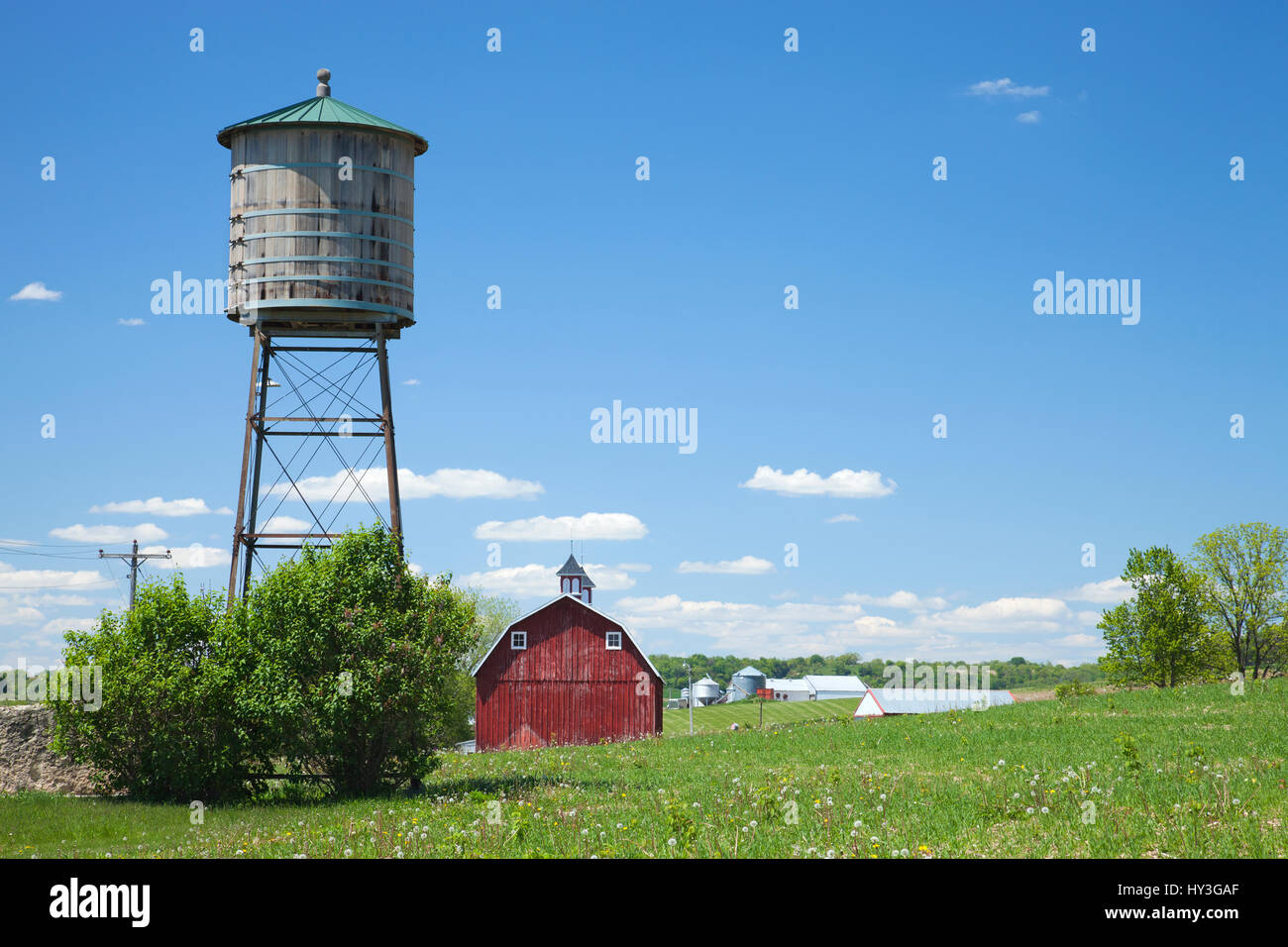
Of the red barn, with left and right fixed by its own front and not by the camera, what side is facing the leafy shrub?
front

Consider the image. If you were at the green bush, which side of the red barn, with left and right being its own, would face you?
front
